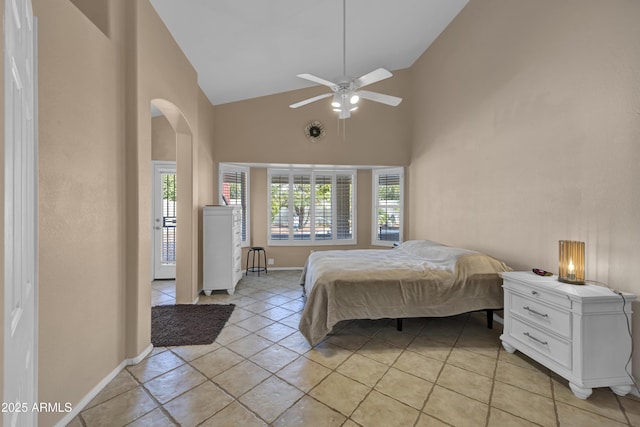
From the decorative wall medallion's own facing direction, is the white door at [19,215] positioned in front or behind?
in front

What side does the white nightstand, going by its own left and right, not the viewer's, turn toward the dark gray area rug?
front

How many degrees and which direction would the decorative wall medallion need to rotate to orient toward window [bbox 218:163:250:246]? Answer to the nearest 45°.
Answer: approximately 90° to its right

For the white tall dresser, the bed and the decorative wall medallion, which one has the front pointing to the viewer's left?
the bed

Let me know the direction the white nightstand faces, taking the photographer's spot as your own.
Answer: facing the viewer and to the left of the viewer

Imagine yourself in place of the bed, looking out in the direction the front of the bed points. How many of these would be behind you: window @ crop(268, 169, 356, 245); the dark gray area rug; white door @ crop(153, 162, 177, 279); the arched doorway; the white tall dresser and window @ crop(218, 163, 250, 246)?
0

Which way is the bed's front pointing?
to the viewer's left

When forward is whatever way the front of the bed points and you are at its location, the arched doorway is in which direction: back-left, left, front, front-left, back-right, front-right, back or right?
front

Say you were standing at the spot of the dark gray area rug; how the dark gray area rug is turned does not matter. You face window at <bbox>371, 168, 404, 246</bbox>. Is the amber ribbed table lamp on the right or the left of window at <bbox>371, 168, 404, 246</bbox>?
right

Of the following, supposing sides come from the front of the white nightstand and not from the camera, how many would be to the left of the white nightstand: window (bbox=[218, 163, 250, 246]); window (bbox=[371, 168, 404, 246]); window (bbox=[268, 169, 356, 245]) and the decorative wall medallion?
0

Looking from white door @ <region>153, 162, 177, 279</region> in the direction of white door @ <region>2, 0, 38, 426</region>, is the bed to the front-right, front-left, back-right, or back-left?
front-left

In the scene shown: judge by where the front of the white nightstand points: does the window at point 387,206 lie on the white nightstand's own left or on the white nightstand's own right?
on the white nightstand's own right

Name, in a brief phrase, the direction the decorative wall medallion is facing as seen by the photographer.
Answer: facing the viewer
